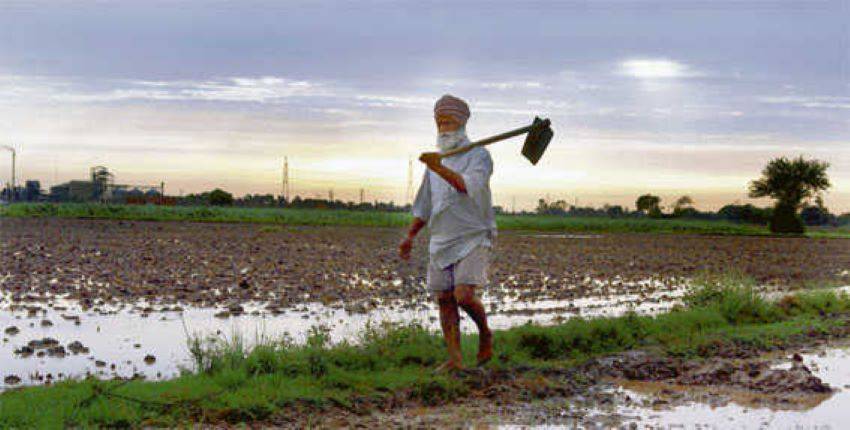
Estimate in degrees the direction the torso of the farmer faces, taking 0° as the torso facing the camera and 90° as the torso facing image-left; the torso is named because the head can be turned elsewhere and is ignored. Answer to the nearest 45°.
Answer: approximately 45°
